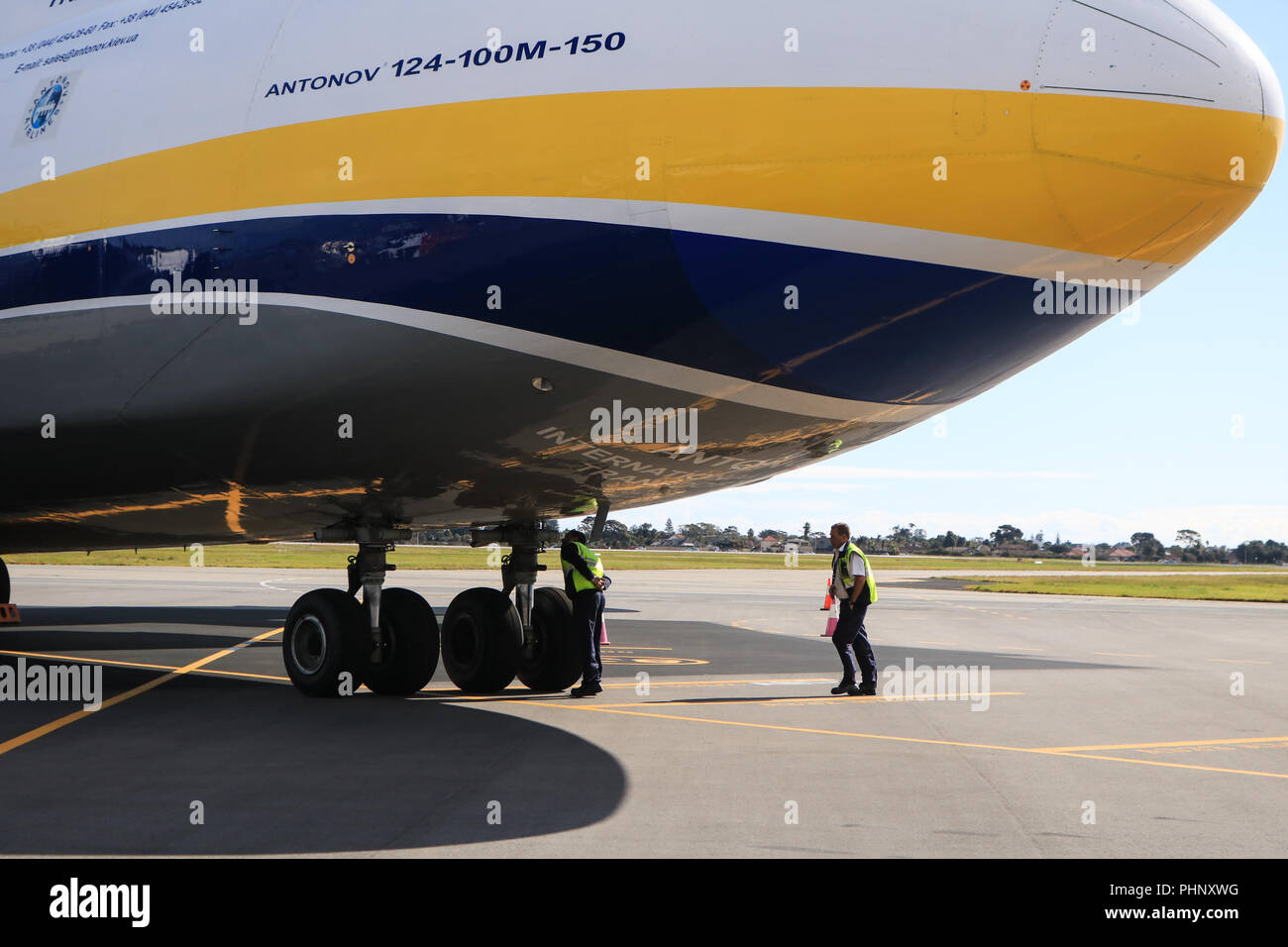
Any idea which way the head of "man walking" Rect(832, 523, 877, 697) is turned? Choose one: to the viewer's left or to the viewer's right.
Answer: to the viewer's left

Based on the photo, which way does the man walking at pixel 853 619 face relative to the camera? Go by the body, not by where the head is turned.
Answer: to the viewer's left
